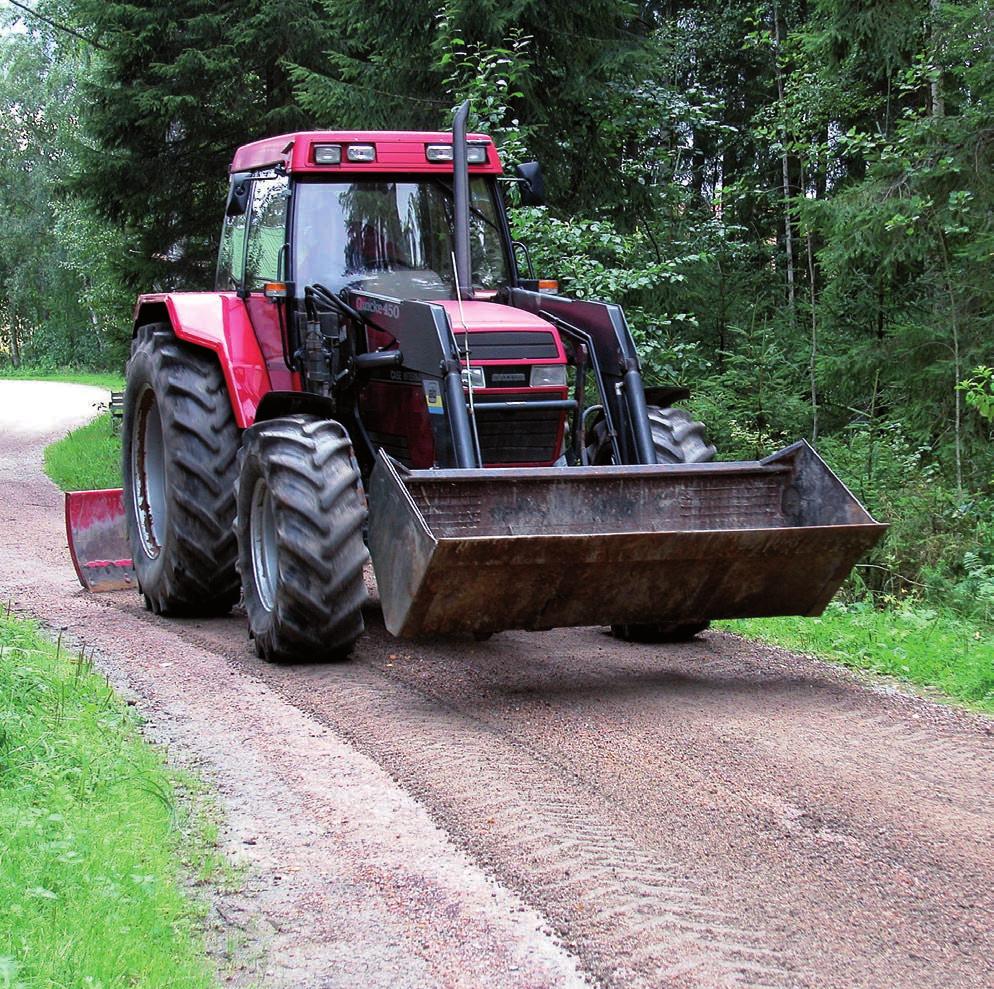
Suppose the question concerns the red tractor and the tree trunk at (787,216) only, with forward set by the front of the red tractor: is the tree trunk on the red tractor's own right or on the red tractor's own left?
on the red tractor's own left

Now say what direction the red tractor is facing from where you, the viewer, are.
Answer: facing the viewer and to the right of the viewer

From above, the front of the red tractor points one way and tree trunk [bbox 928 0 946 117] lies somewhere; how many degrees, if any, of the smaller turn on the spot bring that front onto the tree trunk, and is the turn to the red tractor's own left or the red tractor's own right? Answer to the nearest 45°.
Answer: approximately 90° to the red tractor's own left
